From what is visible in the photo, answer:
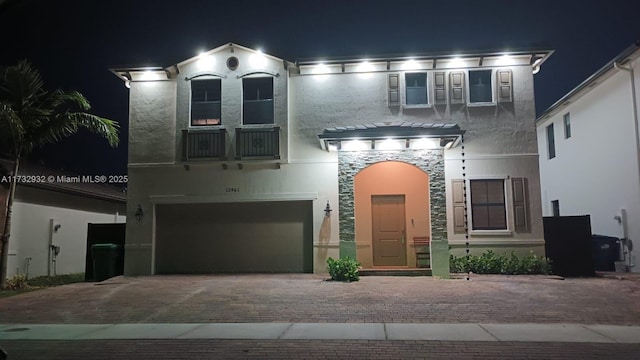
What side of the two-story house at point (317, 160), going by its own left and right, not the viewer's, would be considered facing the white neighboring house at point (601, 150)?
left

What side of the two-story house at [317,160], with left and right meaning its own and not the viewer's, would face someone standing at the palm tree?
right

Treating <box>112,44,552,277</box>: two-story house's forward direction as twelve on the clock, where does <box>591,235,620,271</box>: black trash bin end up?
The black trash bin is roughly at 9 o'clock from the two-story house.

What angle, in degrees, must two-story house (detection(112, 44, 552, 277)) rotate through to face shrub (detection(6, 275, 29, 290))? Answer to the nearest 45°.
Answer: approximately 90° to its right

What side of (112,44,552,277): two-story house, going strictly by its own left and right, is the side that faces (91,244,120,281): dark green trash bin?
right

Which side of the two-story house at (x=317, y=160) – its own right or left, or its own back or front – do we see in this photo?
front

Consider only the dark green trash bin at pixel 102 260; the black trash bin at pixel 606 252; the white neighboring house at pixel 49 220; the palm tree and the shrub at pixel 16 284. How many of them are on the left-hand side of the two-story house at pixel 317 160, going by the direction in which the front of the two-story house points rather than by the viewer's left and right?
1

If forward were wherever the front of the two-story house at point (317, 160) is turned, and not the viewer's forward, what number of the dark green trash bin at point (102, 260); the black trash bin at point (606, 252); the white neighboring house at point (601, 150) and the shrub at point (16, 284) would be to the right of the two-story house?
2

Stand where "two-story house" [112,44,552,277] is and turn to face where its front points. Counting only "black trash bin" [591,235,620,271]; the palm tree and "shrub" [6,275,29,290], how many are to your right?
2

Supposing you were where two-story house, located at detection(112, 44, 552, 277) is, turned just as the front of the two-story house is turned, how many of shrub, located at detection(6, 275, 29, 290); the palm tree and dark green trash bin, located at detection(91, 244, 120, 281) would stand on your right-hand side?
3

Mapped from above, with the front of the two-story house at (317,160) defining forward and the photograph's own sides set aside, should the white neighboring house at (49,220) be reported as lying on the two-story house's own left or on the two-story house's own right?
on the two-story house's own right

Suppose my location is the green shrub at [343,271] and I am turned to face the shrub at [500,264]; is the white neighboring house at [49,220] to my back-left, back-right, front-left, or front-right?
back-left
